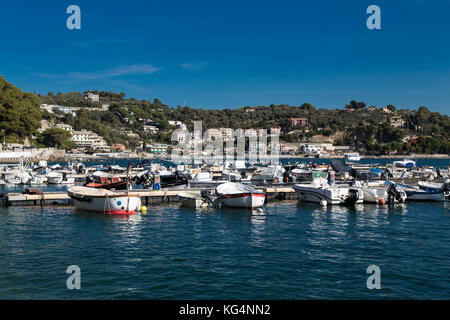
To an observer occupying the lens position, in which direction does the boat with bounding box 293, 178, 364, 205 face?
facing away from the viewer and to the left of the viewer

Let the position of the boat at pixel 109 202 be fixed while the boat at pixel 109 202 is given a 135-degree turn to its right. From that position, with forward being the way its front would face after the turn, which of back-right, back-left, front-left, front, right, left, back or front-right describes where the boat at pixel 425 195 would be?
front

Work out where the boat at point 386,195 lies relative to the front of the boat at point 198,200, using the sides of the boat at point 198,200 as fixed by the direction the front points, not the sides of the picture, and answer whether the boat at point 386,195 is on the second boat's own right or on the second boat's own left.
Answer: on the second boat's own right

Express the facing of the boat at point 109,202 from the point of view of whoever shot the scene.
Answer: facing away from the viewer and to the left of the viewer

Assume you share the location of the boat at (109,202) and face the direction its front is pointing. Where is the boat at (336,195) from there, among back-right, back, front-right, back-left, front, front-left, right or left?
back-right

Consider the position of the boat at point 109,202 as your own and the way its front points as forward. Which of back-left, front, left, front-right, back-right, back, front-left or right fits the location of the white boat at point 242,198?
back-right

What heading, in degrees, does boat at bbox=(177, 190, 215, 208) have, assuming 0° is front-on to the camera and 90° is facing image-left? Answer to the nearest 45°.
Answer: approximately 135°
